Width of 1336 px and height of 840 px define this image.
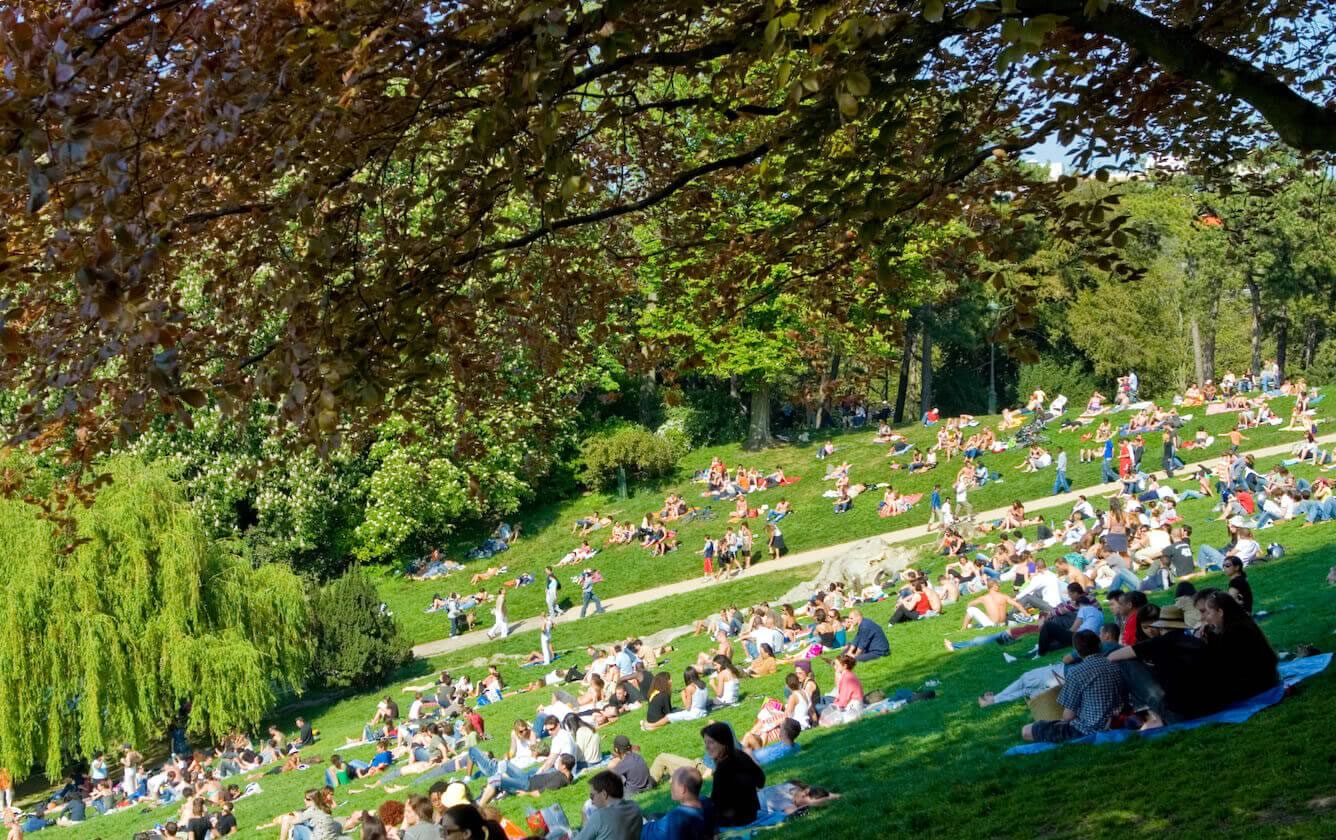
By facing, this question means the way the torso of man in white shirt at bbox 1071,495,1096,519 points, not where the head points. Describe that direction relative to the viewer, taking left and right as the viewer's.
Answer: facing to the left of the viewer

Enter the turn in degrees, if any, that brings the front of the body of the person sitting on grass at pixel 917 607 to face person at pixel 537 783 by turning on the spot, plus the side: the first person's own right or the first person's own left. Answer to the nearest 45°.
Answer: approximately 45° to the first person's own left

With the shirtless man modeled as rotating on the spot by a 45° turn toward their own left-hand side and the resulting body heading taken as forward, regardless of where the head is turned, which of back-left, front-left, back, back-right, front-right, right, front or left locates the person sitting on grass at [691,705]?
front

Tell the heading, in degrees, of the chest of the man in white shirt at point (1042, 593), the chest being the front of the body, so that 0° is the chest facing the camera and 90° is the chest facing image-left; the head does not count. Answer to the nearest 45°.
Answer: approximately 135°

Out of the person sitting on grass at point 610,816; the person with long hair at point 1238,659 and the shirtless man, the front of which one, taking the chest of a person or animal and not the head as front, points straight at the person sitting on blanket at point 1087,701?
the person with long hair

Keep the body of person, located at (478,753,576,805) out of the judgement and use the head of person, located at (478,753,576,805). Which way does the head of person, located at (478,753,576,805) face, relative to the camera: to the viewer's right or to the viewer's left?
to the viewer's left

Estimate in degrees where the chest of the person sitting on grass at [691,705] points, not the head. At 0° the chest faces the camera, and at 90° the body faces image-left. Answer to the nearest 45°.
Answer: approximately 90°

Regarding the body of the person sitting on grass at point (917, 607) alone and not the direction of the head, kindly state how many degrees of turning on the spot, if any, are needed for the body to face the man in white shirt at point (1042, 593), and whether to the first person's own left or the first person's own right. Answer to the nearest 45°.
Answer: approximately 135° to the first person's own left
